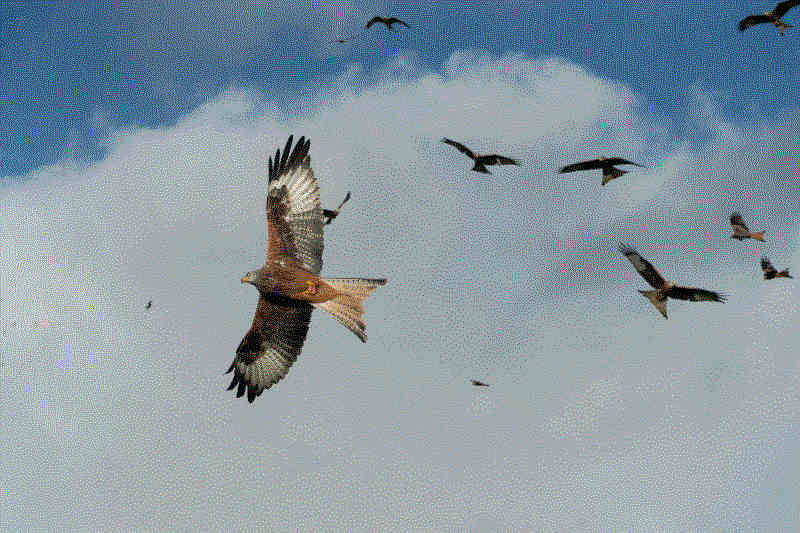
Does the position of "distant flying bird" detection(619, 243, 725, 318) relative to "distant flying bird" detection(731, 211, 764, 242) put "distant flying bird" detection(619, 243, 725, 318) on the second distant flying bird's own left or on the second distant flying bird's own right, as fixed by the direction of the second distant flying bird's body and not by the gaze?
on the second distant flying bird's own left

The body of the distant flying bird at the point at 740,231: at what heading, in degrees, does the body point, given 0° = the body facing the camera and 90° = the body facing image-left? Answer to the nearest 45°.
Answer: approximately 90°

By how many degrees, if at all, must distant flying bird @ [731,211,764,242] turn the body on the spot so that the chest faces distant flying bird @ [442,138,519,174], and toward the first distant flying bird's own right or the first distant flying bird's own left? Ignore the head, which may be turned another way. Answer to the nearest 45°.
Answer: approximately 45° to the first distant flying bird's own left
